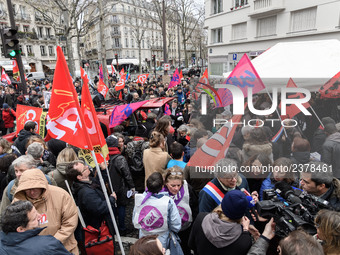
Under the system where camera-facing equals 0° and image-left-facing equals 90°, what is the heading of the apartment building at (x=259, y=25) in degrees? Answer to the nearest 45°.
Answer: approximately 45°

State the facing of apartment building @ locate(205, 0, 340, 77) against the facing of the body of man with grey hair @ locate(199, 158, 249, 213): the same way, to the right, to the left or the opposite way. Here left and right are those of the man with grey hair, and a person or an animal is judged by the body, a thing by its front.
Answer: to the right

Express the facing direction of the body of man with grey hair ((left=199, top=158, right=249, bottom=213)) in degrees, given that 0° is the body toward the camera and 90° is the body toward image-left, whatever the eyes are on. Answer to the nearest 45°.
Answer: approximately 315°

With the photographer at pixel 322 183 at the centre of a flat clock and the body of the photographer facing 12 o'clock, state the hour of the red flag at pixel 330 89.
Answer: The red flag is roughly at 3 o'clock from the photographer.

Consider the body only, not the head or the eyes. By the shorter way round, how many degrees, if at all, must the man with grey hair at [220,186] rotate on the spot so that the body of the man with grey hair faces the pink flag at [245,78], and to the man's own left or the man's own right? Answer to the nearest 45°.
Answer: approximately 135° to the man's own left

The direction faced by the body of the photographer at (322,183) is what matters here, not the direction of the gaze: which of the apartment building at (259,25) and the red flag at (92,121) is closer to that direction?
the red flag

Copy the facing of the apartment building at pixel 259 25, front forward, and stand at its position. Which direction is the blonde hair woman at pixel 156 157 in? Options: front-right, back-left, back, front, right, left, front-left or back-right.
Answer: front-left

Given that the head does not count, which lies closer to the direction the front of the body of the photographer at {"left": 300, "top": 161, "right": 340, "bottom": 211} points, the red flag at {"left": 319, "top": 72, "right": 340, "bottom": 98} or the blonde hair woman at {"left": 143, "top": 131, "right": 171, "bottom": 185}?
the blonde hair woman

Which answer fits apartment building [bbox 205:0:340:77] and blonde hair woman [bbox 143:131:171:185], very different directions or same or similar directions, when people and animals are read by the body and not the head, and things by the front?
very different directions

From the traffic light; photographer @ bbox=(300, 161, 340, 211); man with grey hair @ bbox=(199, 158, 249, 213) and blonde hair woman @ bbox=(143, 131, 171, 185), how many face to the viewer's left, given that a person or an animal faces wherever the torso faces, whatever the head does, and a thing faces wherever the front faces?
1

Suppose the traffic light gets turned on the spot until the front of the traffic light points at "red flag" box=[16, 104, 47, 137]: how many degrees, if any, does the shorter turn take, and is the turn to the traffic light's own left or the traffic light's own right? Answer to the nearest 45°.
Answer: approximately 45° to the traffic light's own right

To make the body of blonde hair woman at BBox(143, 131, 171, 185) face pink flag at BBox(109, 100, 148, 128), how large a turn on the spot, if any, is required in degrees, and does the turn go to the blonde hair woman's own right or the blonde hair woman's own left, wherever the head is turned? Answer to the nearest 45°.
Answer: approximately 45° to the blonde hair woman's own left

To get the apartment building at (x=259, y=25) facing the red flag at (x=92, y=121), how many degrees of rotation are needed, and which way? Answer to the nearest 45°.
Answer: approximately 45° to its left

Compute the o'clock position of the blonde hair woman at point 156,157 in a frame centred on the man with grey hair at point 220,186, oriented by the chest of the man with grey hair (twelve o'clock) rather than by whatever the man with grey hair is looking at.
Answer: The blonde hair woman is roughly at 6 o'clock from the man with grey hair.

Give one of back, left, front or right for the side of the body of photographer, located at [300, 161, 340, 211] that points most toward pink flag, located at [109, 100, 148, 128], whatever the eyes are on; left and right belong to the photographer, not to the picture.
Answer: front
